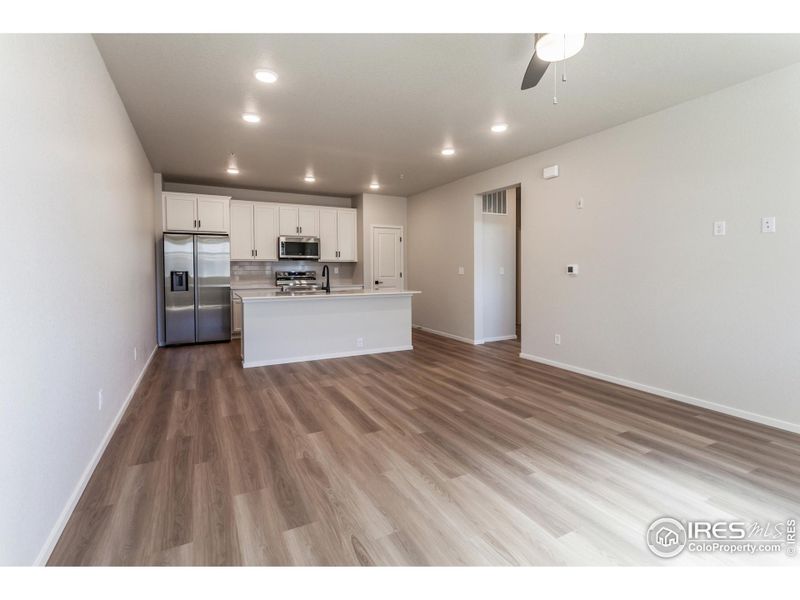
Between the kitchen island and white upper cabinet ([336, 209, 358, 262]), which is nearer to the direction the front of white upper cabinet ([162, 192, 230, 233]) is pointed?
the kitchen island

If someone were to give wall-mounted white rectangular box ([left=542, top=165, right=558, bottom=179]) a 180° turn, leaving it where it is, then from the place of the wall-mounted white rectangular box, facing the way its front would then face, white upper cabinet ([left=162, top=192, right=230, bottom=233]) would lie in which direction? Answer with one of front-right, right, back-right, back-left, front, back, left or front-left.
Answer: back-left

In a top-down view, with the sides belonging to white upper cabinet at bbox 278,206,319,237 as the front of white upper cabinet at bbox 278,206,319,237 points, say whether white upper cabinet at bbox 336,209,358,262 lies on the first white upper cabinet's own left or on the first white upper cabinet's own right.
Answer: on the first white upper cabinet's own left

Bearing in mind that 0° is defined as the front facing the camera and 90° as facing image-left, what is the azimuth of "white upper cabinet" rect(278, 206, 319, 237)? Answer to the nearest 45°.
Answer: approximately 0°

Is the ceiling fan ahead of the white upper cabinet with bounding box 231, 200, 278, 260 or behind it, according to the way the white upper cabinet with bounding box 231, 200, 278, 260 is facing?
ahead

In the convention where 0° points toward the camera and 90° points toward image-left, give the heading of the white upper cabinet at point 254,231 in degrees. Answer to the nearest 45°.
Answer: approximately 0°

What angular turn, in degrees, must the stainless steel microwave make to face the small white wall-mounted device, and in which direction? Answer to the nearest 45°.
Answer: approximately 45° to its left

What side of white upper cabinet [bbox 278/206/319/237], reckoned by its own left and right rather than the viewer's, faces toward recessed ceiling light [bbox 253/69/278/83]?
front

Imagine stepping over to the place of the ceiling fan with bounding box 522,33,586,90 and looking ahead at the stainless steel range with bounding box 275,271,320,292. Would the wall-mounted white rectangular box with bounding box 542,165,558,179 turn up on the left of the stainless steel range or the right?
right
